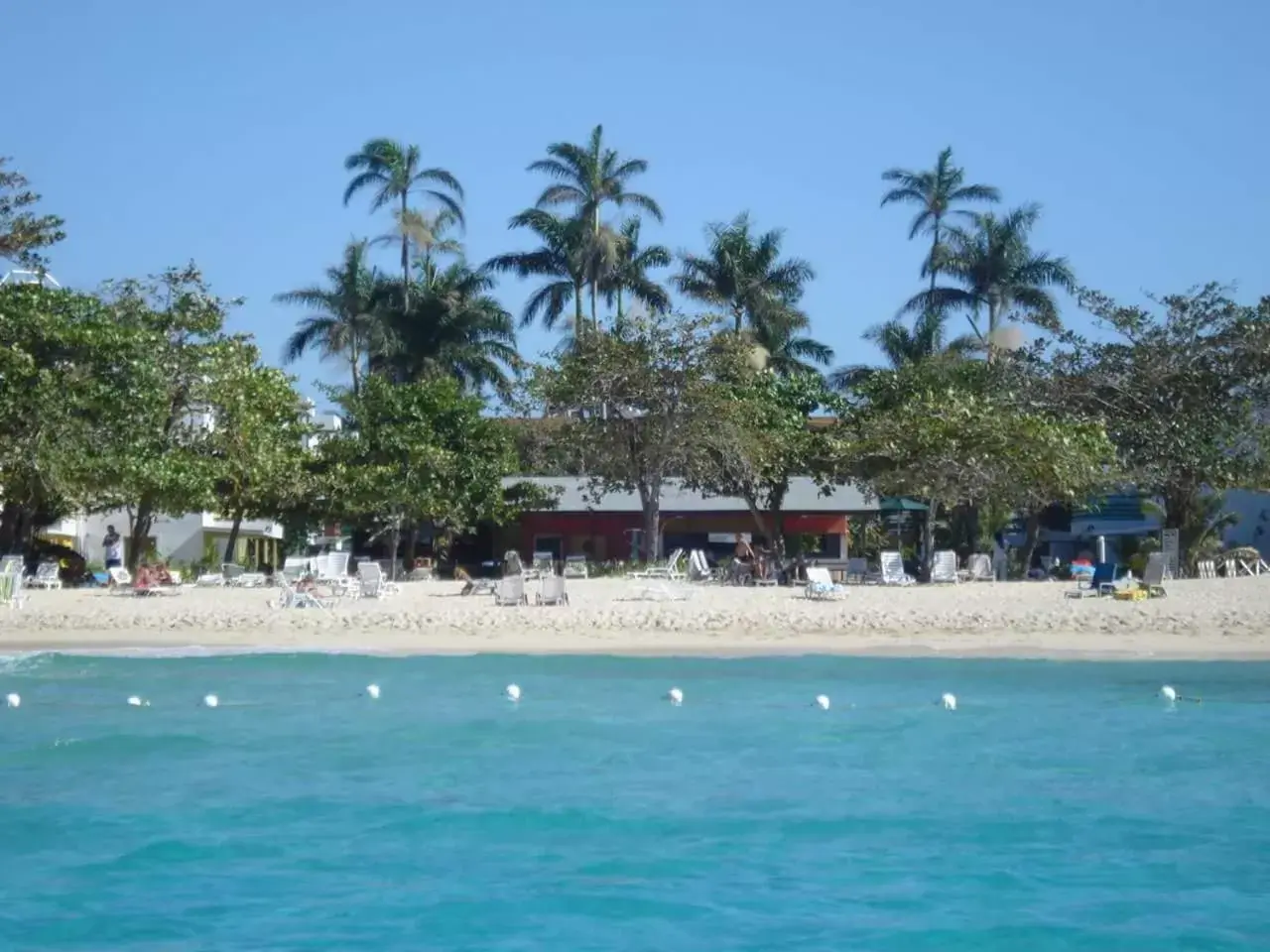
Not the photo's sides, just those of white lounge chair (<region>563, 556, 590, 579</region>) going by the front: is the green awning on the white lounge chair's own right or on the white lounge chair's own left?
on the white lounge chair's own left

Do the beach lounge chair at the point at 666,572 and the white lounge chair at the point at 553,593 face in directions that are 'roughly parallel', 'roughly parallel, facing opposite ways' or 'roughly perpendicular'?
roughly perpendicular

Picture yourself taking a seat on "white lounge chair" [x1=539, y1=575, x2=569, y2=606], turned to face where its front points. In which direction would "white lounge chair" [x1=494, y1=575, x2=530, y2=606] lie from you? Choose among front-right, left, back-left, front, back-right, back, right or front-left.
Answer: right

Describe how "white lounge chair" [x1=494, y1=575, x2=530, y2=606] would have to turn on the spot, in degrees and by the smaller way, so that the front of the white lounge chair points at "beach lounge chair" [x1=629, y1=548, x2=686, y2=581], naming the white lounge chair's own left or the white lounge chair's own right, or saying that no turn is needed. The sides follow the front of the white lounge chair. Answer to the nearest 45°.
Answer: approximately 135° to the white lounge chair's own left

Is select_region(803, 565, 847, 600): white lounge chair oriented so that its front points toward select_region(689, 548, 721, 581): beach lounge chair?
no

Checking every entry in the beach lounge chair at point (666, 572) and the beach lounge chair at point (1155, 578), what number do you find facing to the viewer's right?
0

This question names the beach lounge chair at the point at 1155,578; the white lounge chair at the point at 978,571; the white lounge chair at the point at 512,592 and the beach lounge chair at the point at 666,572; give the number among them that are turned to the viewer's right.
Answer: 0

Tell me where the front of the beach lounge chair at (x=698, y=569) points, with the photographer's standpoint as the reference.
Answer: facing the viewer and to the right of the viewer
